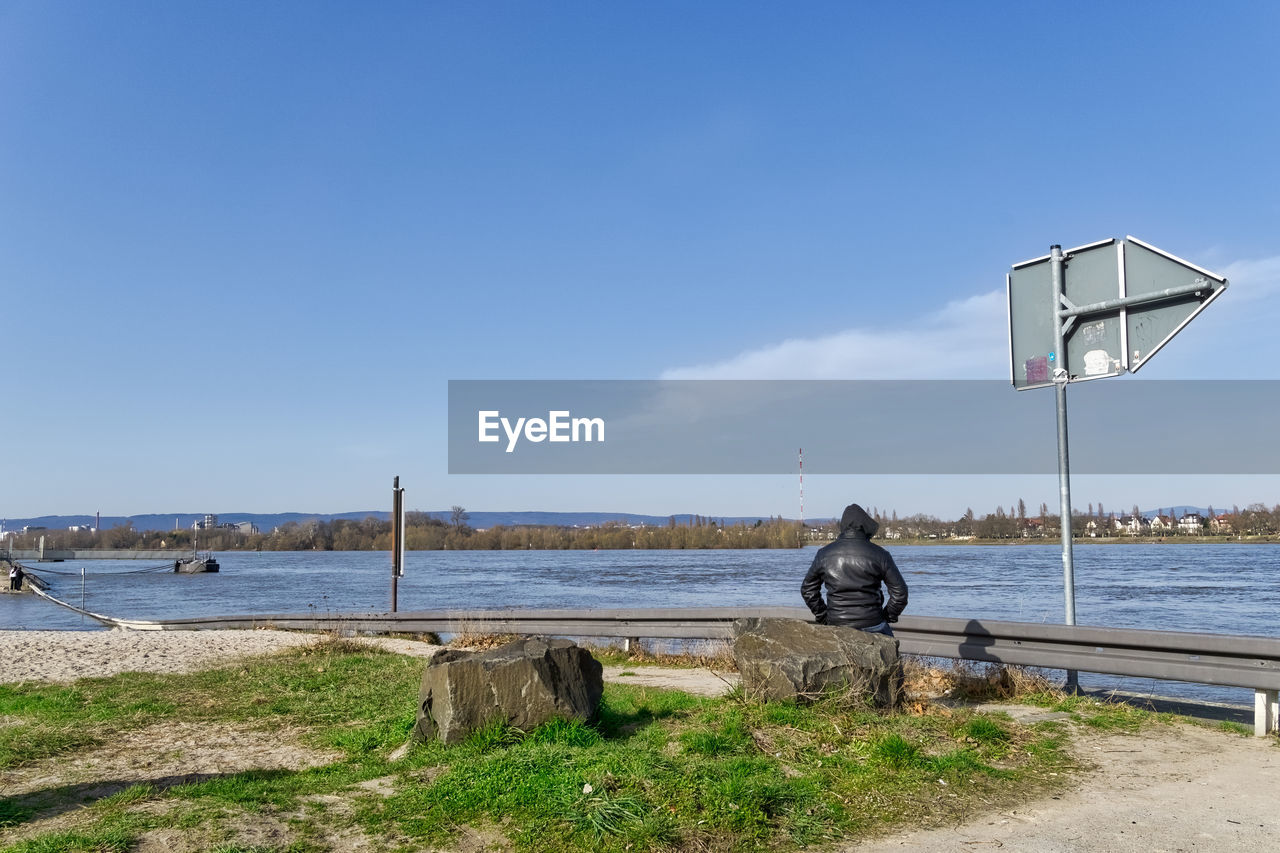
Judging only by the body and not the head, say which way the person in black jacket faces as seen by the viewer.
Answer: away from the camera

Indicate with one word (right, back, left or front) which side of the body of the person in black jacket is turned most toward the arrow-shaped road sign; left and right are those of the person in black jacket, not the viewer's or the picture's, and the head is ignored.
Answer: right

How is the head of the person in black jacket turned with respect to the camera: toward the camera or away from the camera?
away from the camera

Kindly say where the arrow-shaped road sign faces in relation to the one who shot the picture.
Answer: facing away from the viewer and to the right of the viewer
